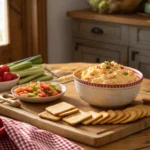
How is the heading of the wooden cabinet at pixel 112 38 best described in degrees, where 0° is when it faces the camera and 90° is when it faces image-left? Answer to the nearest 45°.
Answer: approximately 45°

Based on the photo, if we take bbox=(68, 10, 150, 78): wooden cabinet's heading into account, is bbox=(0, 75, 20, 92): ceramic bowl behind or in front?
in front

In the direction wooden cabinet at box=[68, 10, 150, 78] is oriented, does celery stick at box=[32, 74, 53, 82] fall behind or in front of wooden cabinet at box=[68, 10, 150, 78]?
in front

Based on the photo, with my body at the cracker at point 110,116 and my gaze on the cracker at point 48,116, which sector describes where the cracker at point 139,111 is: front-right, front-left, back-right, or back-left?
back-right

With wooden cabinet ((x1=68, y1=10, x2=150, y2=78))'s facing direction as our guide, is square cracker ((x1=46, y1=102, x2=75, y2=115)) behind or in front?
in front
